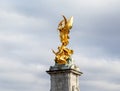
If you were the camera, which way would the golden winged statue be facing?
facing the viewer and to the left of the viewer
